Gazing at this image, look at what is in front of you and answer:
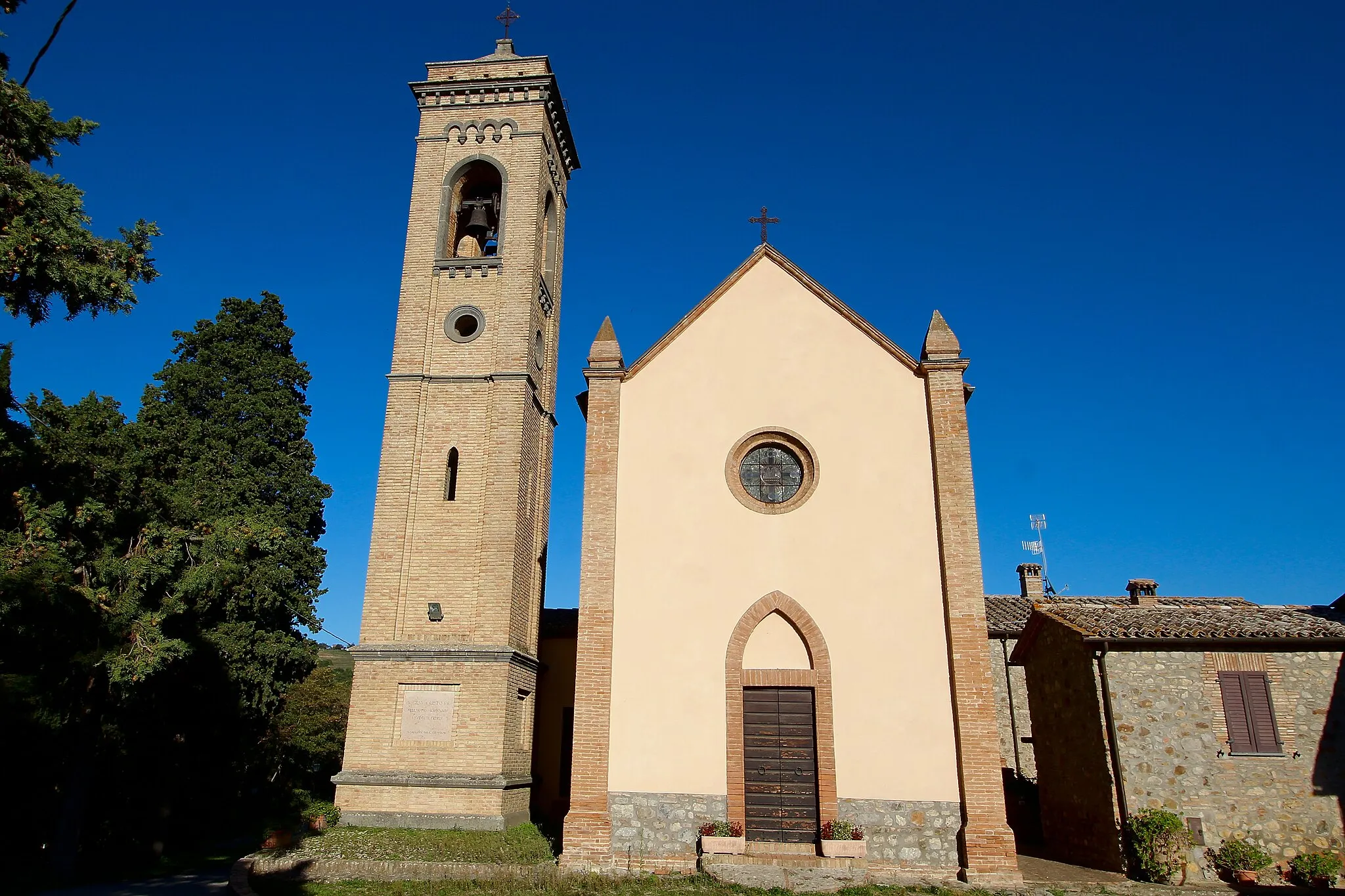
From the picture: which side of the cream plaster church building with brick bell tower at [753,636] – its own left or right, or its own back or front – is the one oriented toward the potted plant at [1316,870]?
left

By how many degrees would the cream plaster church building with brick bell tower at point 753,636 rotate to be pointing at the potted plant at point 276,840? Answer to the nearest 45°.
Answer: approximately 90° to its right

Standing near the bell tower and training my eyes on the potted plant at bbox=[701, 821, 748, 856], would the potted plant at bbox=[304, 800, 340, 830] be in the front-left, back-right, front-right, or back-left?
back-right

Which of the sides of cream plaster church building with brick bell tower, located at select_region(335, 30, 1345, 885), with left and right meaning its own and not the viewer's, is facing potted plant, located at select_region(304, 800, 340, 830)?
right

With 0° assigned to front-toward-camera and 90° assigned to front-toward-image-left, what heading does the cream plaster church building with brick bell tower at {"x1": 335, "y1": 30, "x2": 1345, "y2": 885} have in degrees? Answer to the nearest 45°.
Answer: approximately 0°
